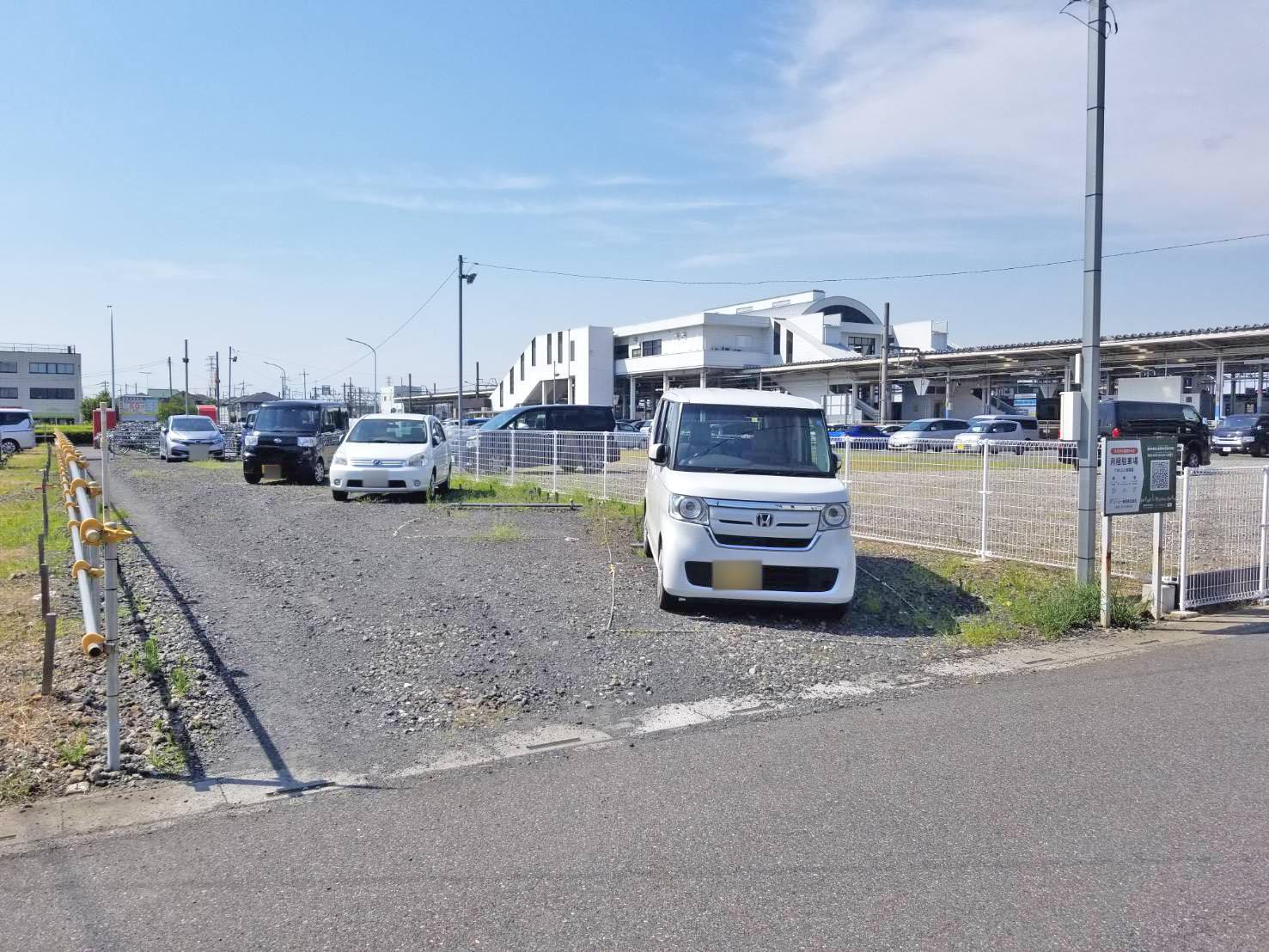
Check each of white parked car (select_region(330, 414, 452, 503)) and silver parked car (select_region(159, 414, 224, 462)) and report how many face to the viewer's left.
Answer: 0

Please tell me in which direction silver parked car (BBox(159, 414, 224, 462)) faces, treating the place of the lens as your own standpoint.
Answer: facing the viewer

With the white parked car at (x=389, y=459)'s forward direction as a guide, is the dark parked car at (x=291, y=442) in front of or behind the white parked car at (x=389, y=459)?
behind

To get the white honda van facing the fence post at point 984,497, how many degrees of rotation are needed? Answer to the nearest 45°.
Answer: approximately 135° to its left

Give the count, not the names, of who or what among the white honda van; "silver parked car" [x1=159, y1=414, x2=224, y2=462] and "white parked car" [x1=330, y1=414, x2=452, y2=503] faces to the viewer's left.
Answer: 0

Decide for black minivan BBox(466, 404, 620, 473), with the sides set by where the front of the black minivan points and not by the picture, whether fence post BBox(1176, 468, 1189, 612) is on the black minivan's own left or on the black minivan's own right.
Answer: on the black minivan's own left

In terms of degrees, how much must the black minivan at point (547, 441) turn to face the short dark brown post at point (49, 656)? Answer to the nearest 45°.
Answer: approximately 90° to its left

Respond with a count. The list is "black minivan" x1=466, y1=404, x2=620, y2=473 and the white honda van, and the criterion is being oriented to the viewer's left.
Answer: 1

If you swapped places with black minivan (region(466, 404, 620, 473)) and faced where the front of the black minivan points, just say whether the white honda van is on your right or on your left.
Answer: on your left

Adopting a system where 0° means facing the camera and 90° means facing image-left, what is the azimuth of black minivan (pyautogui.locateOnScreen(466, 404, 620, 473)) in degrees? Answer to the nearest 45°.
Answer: approximately 90°

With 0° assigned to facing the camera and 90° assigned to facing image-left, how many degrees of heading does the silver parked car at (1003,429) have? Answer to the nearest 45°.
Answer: approximately 45°

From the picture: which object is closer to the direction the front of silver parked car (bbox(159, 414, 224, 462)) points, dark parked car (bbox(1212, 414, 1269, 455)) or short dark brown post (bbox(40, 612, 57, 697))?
the short dark brown post

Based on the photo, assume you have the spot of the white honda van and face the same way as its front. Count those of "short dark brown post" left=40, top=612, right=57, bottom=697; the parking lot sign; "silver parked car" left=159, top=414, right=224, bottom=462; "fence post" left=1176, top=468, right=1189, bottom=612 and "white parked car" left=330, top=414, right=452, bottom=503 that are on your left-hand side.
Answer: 2

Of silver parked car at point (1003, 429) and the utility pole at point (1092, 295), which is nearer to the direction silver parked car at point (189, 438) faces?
the utility pole

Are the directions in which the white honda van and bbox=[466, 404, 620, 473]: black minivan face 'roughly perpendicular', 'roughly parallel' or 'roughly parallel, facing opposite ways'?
roughly perpendicular

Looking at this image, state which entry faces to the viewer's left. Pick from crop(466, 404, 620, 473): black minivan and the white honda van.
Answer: the black minivan

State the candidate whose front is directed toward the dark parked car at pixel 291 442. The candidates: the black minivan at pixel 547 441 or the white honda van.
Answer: the black minivan

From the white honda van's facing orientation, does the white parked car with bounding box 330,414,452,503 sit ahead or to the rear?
to the rear

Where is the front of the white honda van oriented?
toward the camera
